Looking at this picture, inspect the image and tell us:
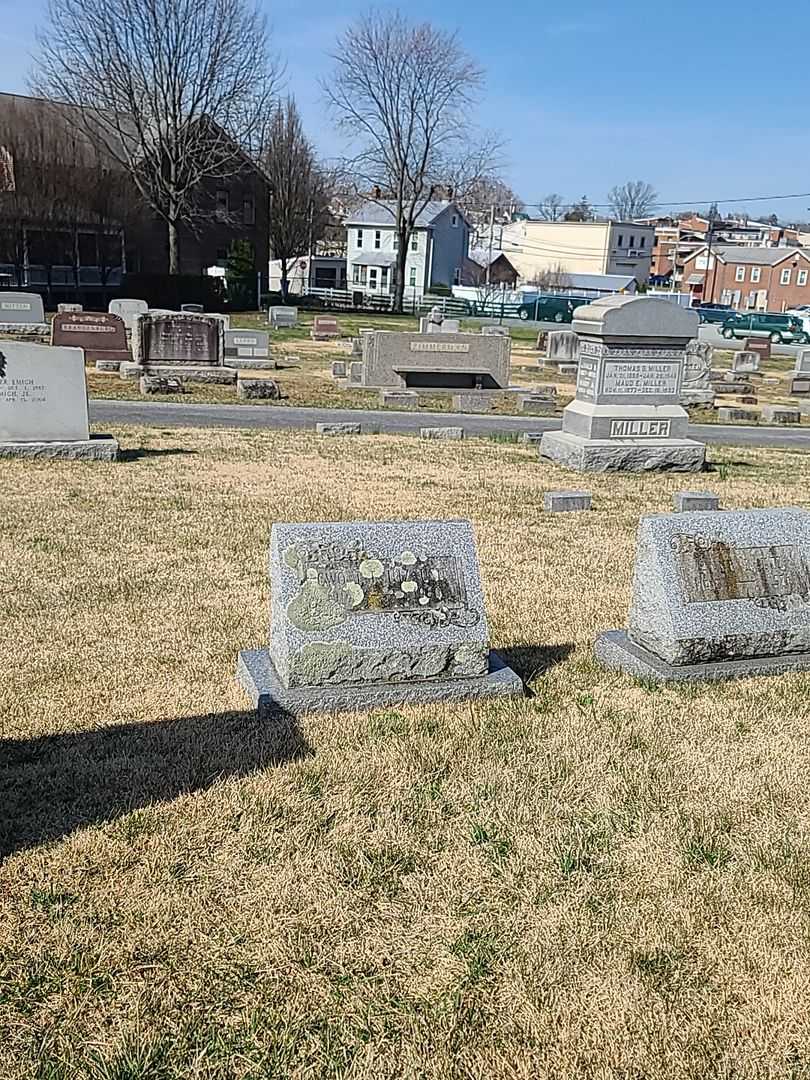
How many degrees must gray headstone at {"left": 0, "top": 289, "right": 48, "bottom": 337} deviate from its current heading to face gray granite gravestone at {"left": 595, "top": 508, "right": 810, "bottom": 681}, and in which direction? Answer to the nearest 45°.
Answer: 0° — it already faces it

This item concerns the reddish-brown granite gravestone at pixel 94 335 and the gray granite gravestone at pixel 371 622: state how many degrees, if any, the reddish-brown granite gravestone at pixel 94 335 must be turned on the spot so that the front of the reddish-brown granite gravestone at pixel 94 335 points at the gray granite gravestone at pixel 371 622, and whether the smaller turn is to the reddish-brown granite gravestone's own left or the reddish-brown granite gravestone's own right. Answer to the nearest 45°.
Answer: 0° — it already faces it

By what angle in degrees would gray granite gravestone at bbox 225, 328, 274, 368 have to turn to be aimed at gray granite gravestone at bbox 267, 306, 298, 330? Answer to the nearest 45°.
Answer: approximately 180°

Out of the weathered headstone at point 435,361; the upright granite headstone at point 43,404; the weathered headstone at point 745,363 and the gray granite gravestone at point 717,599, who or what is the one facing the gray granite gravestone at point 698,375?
the weathered headstone at point 745,363

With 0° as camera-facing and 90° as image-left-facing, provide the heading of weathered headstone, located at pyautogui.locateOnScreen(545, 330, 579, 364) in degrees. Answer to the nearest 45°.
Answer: approximately 0°

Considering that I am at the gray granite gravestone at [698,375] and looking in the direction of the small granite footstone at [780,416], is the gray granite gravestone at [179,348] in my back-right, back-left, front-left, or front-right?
back-right

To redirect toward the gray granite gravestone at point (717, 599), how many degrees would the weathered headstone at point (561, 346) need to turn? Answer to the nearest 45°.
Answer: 0° — it already faces it

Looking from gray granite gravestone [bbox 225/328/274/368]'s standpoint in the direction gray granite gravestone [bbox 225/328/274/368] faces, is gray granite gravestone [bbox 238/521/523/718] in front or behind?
in front

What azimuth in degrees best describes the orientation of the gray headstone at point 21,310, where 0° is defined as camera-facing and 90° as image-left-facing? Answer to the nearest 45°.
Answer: approximately 0°

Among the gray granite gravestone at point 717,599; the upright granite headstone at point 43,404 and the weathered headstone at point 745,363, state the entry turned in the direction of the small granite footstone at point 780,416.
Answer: the weathered headstone
